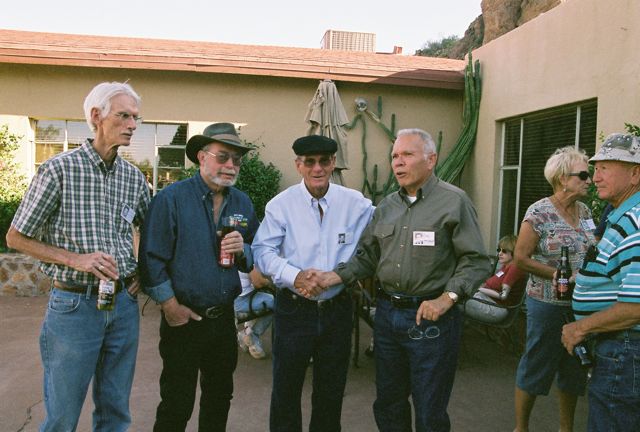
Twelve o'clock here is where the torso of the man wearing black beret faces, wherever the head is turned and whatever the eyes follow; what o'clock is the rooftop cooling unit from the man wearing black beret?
The rooftop cooling unit is roughly at 6 o'clock from the man wearing black beret.

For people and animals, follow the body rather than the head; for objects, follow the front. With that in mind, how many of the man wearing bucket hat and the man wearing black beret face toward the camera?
1

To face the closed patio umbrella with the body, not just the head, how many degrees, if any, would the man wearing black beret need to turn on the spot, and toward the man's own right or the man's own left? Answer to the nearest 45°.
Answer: approximately 180°

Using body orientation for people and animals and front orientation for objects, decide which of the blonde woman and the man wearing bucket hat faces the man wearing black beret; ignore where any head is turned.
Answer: the man wearing bucket hat

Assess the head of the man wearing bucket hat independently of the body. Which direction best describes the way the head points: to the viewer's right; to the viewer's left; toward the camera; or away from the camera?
to the viewer's left

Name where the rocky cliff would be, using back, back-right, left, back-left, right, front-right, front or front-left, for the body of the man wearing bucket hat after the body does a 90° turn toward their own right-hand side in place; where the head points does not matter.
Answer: front

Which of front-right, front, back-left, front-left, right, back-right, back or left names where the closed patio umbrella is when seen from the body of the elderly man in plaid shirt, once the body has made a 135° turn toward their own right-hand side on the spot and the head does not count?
back-right

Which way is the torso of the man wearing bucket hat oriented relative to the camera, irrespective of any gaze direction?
to the viewer's left

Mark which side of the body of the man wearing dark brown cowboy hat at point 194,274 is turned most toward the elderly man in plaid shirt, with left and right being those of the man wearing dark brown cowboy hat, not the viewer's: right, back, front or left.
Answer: right

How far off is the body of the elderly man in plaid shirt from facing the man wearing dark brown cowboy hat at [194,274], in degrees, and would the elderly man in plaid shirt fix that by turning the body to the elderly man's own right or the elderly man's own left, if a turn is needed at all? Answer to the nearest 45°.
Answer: approximately 45° to the elderly man's own left

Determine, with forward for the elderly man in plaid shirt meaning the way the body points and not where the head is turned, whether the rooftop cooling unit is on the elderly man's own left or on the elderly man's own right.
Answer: on the elderly man's own left
